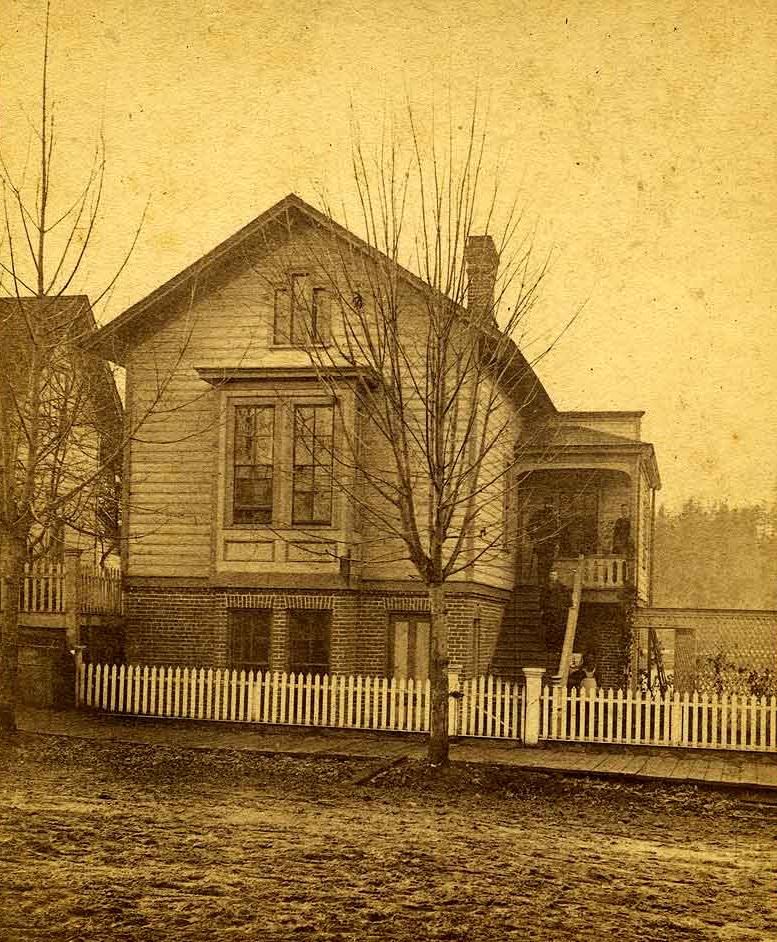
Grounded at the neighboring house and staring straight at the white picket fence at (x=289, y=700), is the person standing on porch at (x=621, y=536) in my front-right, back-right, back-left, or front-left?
front-left

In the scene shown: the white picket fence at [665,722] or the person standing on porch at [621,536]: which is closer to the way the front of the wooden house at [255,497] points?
the white picket fence

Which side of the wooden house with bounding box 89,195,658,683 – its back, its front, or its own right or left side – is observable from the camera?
front

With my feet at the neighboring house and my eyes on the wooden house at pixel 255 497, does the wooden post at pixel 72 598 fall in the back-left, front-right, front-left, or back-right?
front-right

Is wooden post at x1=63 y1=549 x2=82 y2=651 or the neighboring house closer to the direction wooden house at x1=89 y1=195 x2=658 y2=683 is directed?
the wooden post

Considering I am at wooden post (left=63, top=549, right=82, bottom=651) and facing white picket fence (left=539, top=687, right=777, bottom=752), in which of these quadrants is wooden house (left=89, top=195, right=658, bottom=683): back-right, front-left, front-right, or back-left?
front-left

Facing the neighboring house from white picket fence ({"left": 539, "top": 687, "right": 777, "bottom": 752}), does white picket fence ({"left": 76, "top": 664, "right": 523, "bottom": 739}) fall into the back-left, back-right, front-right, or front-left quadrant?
front-left

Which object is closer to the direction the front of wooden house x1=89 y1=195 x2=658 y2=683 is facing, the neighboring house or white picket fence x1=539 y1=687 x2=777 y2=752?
the white picket fence

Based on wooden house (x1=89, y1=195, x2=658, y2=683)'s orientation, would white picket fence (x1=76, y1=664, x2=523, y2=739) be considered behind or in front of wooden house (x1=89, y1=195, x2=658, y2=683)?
in front

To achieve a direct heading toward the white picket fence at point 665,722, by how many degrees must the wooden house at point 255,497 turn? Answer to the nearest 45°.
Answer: approximately 45° to its left

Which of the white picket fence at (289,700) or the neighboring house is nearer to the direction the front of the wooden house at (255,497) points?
the white picket fence
